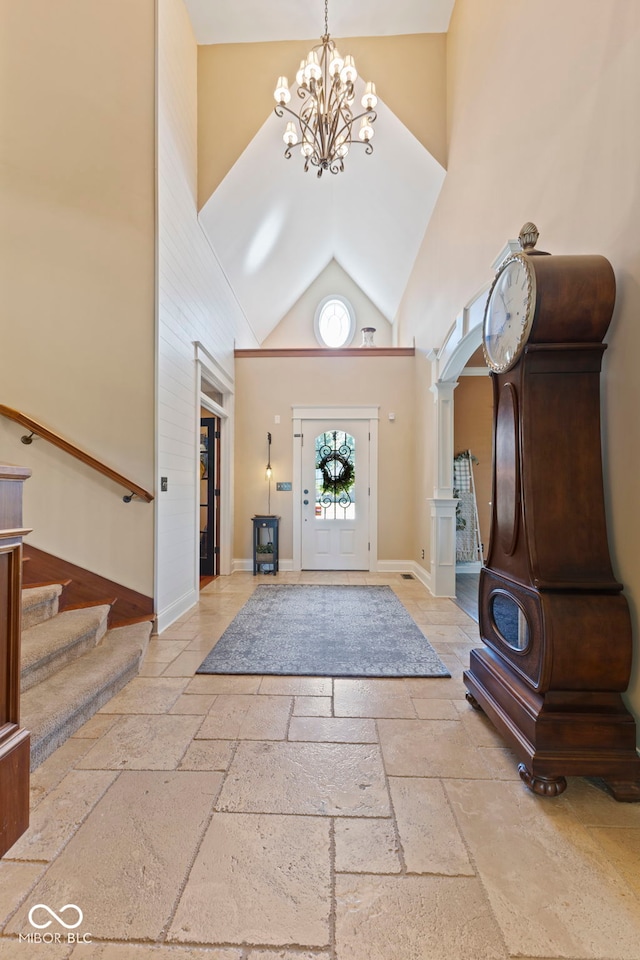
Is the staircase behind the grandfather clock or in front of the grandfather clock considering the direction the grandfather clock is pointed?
in front

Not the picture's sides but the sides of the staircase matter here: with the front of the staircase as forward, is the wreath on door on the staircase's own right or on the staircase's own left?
on the staircase's own left

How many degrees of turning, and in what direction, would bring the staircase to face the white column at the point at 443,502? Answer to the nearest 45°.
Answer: approximately 45° to its left

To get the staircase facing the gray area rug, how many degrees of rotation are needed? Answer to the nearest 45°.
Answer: approximately 45° to its left

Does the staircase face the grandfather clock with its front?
yes

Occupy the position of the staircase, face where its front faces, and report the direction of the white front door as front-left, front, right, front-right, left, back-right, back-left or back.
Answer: left

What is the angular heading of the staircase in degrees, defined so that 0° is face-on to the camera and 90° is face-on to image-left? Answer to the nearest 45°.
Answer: approximately 315°

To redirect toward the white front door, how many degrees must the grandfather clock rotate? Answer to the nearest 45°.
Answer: approximately 90° to its right

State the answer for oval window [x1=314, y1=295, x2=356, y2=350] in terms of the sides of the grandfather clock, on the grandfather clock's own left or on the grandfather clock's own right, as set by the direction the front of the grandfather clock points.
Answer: on the grandfather clock's own right

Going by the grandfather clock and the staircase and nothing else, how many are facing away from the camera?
0
